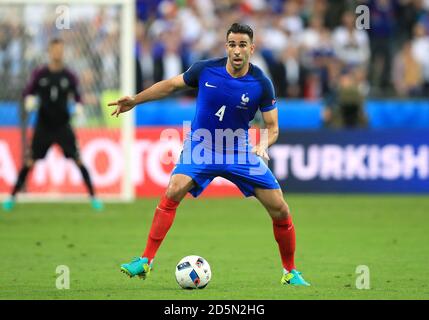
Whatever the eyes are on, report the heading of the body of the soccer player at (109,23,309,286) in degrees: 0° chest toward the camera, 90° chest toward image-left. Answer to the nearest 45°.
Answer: approximately 0°

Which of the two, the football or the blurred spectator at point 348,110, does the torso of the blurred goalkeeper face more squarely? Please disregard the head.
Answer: the football

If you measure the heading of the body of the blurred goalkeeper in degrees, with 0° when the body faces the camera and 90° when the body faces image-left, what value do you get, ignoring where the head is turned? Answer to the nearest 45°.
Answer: approximately 0°

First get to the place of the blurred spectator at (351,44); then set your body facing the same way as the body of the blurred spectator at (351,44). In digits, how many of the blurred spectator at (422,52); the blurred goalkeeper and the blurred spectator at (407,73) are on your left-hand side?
2

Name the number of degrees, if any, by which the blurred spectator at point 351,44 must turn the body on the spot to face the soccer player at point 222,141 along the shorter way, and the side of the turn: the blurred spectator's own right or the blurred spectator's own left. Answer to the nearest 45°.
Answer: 0° — they already face them
